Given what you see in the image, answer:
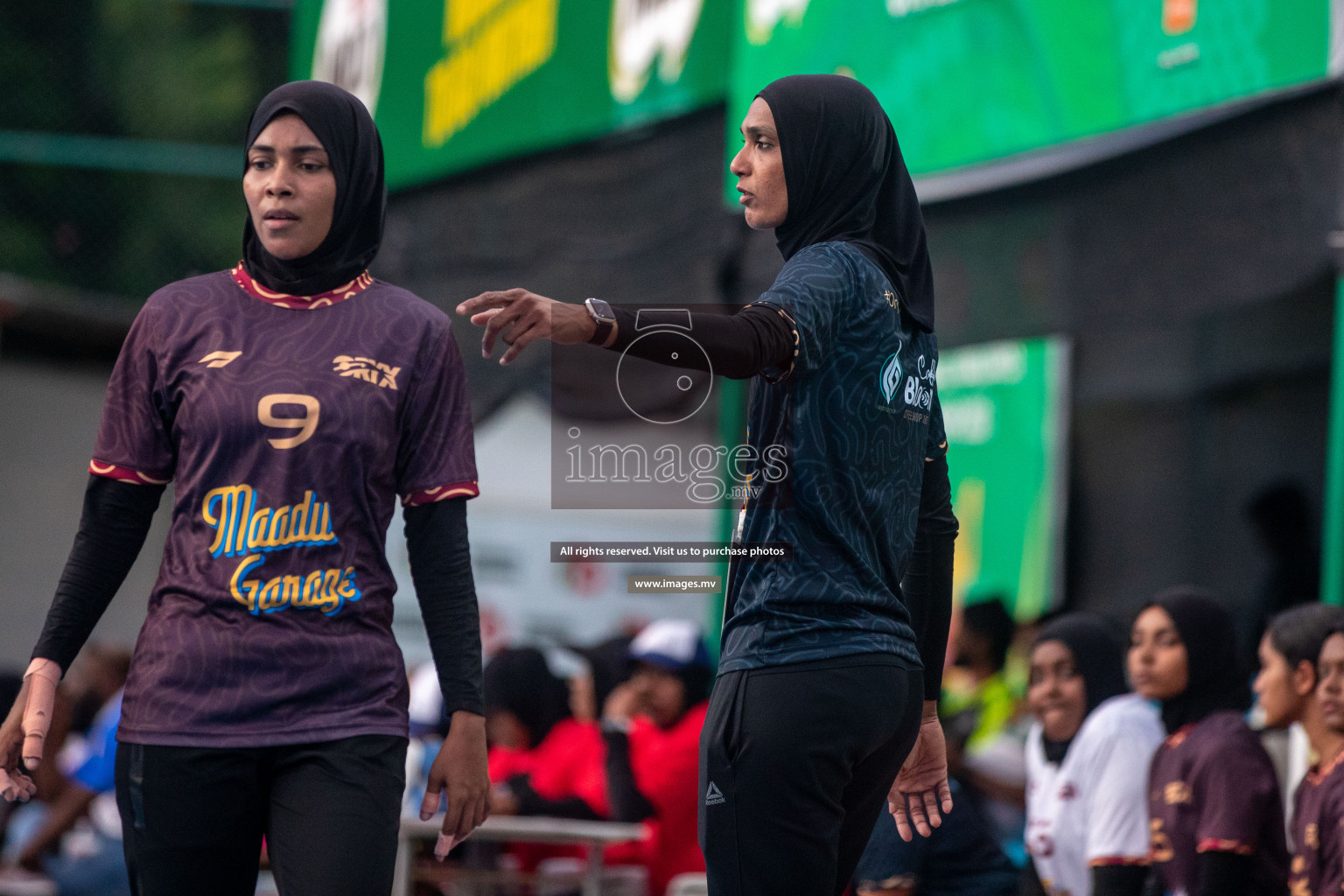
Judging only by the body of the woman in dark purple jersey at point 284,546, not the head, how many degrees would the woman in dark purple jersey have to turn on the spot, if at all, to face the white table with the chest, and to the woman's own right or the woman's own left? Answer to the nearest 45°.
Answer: approximately 180°

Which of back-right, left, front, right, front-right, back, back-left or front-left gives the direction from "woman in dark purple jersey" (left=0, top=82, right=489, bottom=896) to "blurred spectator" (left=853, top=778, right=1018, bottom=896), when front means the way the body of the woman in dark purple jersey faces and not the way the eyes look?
back-left

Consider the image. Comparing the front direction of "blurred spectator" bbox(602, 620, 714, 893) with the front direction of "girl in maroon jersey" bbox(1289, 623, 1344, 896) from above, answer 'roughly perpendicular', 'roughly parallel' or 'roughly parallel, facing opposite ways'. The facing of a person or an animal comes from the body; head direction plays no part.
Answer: roughly parallel

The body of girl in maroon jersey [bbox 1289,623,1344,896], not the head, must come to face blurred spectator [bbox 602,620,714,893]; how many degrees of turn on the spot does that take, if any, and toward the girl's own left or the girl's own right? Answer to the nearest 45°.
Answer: approximately 90° to the girl's own right

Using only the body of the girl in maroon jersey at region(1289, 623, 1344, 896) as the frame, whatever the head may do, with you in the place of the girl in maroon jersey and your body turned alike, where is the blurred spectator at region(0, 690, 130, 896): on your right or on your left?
on your right

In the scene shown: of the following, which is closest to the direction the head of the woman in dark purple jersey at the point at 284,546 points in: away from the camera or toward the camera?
toward the camera

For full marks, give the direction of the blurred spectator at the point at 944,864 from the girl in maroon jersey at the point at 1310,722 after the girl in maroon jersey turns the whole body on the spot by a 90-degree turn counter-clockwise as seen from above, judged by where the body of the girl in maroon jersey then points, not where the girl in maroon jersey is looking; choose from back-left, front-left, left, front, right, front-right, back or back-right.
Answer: right

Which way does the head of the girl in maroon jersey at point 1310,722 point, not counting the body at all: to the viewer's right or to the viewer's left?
to the viewer's left

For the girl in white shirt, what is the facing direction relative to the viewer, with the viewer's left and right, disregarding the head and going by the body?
facing the viewer and to the left of the viewer

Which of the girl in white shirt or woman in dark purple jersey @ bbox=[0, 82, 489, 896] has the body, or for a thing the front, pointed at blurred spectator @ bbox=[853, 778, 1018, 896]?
the girl in white shirt
